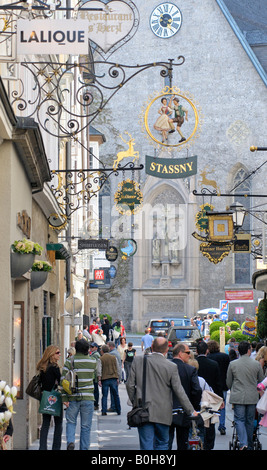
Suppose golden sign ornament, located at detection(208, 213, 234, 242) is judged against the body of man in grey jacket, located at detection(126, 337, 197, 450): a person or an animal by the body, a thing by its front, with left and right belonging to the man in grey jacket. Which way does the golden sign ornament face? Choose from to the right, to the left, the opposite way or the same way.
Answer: the opposite way

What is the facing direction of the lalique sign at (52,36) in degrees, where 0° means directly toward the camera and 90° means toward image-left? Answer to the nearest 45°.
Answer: approximately 0°

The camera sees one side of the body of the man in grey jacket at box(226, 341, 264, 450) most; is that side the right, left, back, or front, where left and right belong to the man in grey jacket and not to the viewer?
back

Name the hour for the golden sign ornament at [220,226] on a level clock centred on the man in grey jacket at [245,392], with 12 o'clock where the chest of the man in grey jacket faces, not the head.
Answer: The golden sign ornament is roughly at 12 o'clock from the man in grey jacket.

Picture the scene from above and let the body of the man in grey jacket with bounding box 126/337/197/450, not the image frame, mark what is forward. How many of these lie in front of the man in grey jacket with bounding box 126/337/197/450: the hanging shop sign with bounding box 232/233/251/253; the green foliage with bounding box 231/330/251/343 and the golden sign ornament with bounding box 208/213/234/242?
3

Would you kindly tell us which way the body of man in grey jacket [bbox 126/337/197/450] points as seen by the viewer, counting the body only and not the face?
away from the camera

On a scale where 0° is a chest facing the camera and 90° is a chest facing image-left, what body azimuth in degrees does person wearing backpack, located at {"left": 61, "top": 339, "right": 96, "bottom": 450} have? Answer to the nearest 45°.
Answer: approximately 180°

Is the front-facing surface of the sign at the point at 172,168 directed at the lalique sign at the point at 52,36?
yes

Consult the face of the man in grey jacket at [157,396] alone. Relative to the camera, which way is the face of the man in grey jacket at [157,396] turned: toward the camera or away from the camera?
away from the camera

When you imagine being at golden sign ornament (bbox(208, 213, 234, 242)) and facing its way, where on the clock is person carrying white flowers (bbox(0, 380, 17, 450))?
The person carrying white flowers is roughly at 12 o'clock from the golden sign ornament.

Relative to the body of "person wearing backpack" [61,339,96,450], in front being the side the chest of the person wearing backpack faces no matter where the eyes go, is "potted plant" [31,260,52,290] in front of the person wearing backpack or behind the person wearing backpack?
in front
